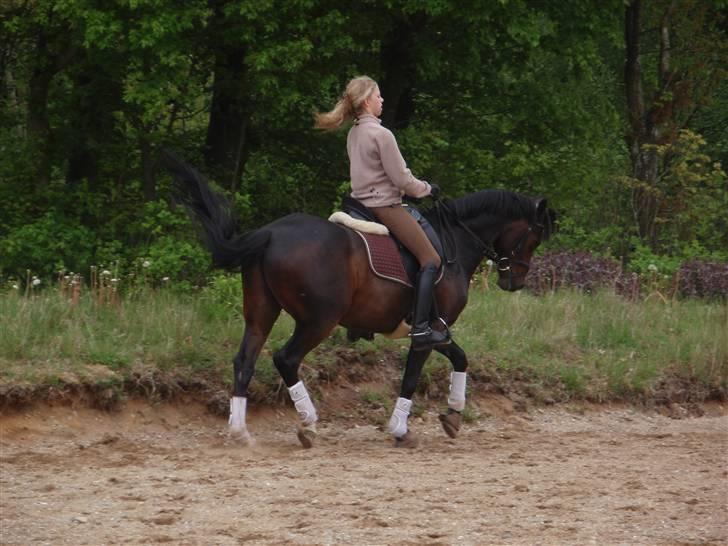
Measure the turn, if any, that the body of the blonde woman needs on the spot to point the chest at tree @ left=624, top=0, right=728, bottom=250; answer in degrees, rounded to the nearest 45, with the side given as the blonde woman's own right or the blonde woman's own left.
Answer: approximately 90° to the blonde woman's own left

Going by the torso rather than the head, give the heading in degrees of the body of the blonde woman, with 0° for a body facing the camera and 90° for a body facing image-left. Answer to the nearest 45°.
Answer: approximately 270°

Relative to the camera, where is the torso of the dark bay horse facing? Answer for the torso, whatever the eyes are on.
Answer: to the viewer's right

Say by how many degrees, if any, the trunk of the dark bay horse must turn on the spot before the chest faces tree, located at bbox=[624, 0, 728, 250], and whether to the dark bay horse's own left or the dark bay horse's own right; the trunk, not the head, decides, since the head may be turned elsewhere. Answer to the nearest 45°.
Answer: approximately 90° to the dark bay horse's own left

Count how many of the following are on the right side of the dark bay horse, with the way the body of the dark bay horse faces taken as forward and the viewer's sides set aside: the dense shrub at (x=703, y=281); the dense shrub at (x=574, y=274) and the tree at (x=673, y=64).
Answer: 0

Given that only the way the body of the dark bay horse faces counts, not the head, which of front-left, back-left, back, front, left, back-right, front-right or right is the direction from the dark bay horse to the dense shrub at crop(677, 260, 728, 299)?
front-left

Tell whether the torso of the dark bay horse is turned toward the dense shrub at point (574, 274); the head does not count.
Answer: no

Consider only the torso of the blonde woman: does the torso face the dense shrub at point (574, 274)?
no

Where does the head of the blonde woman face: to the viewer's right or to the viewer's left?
to the viewer's right

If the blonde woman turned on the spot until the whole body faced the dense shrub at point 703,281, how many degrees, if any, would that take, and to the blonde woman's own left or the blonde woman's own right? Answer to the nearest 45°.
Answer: approximately 45° to the blonde woman's own left
